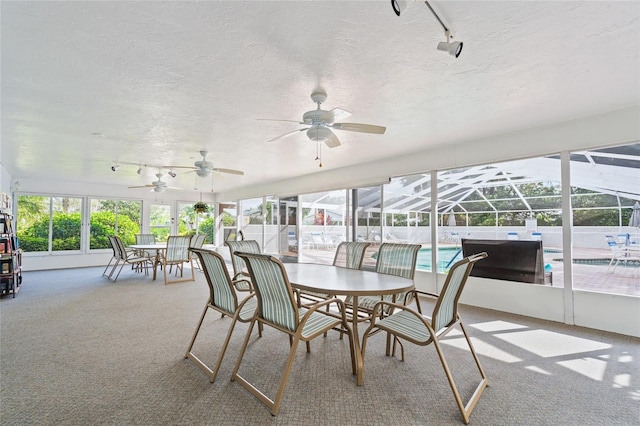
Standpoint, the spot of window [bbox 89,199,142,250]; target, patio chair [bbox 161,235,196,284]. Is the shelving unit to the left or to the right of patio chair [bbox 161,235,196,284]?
right

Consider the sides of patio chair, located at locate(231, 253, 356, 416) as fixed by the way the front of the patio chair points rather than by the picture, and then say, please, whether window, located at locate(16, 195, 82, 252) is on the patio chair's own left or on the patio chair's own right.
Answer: on the patio chair's own left

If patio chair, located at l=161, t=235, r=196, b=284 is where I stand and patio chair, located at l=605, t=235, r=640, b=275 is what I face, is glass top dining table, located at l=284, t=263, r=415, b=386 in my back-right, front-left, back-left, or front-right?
front-right

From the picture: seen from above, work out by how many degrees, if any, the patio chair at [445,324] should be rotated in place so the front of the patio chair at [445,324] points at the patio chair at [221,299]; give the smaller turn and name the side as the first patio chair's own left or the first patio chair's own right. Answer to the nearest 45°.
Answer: approximately 45° to the first patio chair's own left

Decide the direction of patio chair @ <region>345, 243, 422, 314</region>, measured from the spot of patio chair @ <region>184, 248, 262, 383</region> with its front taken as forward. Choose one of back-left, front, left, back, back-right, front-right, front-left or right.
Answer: front-right

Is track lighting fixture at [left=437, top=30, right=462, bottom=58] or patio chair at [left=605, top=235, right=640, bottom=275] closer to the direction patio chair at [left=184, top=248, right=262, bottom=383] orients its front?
the patio chair

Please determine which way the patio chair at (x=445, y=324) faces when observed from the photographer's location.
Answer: facing away from the viewer and to the left of the viewer

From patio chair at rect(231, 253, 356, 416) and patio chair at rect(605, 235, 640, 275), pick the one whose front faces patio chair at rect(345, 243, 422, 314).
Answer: patio chair at rect(231, 253, 356, 416)

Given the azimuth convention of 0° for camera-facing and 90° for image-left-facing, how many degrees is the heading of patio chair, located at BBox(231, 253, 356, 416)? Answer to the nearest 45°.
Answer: approximately 225°

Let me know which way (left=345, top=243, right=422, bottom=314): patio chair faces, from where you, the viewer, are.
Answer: facing the viewer and to the left of the viewer

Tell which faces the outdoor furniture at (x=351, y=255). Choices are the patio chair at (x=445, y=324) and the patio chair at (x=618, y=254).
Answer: the patio chair at (x=445, y=324)
